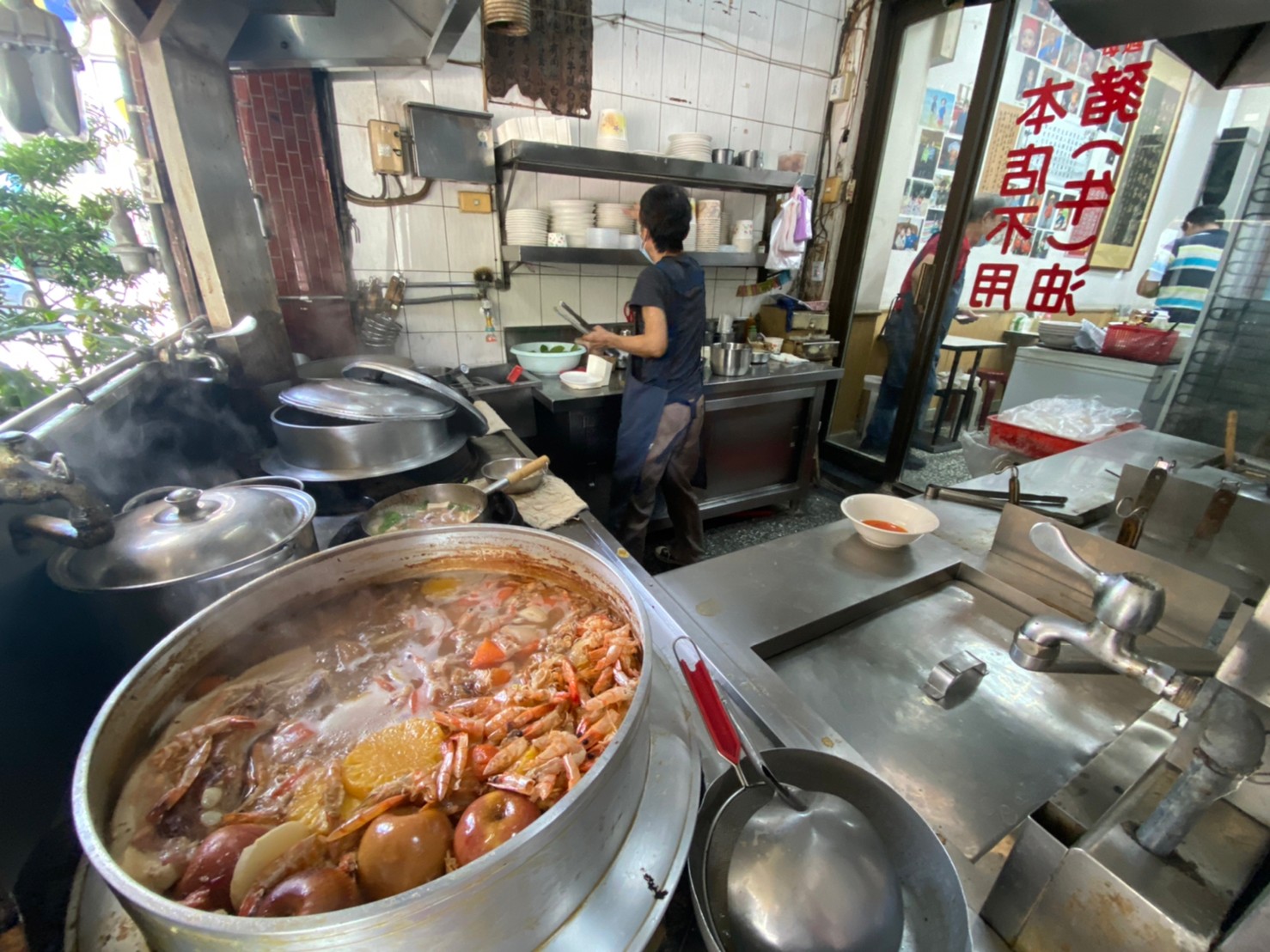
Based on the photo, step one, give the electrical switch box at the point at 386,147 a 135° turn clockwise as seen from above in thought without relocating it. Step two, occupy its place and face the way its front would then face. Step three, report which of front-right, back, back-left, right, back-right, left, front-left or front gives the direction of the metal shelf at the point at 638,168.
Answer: back-right

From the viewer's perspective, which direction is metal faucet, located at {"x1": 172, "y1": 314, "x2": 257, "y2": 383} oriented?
to the viewer's right

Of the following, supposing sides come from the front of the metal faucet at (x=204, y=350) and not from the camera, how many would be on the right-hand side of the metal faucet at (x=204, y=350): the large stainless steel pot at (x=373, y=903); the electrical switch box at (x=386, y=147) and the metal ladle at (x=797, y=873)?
2

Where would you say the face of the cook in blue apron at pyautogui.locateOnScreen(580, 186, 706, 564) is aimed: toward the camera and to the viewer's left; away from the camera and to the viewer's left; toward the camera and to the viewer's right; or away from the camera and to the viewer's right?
away from the camera and to the viewer's left

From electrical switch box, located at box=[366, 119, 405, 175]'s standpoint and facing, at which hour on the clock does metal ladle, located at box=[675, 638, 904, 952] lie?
The metal ladle is roughly at 12 o'clock from the electrical switch box.

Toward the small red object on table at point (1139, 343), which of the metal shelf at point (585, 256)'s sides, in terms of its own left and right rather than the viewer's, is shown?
left

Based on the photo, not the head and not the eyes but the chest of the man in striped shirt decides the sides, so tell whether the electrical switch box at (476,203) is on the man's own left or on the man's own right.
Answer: on the man's own left

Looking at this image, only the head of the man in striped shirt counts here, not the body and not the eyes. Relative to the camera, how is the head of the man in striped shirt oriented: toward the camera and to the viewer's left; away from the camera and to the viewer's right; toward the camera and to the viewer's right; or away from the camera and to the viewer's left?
away from the camera and to the viewer's left

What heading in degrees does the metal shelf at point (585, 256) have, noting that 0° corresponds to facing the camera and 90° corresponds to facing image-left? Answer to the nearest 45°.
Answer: approximately 0°

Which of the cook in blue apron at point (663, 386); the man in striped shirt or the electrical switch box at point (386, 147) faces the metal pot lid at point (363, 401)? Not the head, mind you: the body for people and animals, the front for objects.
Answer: the electrical switch box

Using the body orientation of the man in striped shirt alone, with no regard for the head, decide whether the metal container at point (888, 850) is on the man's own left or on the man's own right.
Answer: on the man's own left
